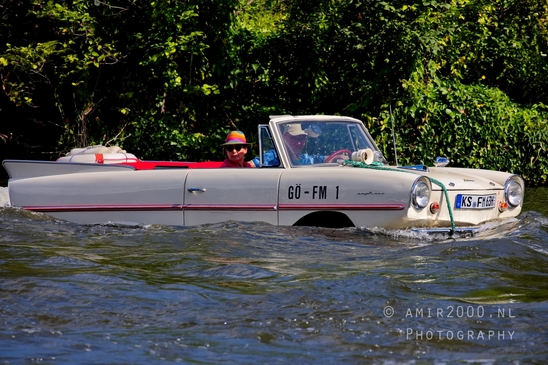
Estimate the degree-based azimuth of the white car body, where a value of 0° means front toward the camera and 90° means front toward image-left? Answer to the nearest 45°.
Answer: approximately 315°

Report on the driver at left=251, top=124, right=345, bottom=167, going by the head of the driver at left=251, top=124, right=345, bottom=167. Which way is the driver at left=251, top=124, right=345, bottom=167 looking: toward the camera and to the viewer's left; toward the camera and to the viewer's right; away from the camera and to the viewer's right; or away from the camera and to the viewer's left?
toward the camera and to the viewer's right
